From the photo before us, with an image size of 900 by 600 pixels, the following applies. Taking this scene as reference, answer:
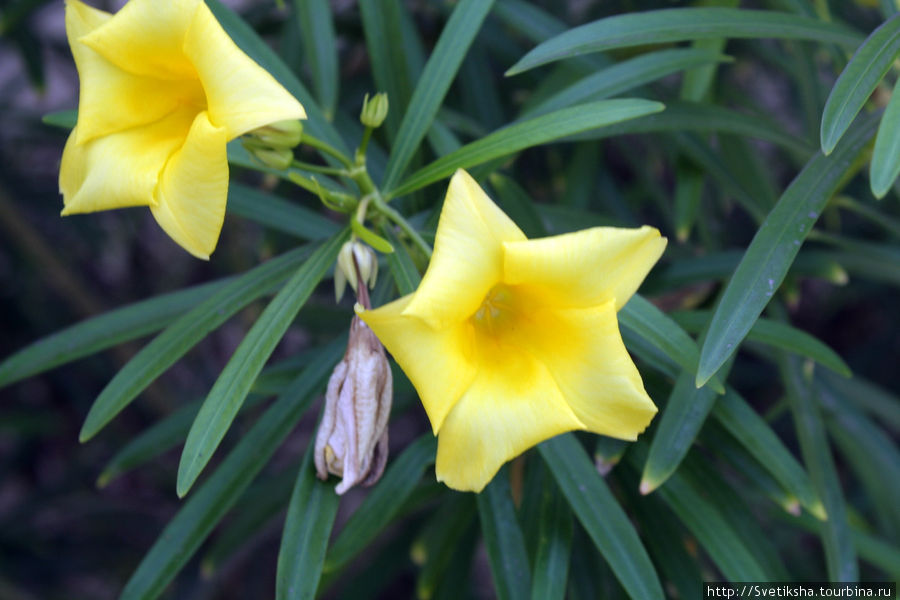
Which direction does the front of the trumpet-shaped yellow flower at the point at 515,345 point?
toward the camera
